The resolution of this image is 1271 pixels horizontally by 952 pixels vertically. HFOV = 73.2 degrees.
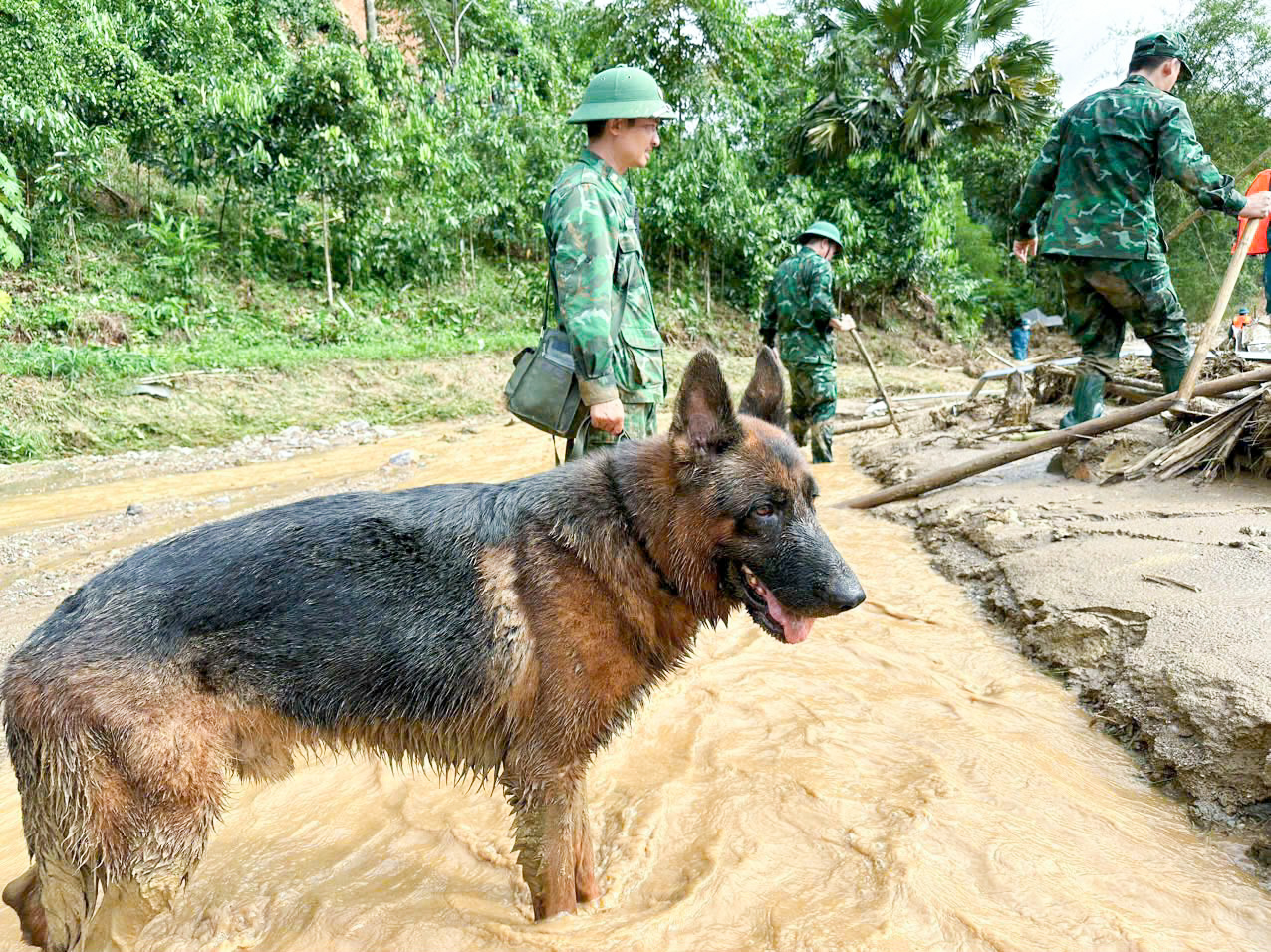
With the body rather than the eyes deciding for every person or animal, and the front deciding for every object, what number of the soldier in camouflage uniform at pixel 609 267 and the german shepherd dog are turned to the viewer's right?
2

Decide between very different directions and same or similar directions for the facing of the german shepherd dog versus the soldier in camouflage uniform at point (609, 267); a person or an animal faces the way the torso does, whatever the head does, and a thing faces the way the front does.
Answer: same or similar directions

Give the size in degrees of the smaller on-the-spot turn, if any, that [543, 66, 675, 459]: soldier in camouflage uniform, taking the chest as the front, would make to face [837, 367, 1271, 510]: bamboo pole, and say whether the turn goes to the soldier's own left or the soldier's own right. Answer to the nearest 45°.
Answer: approximately 45° to the soldier's own left

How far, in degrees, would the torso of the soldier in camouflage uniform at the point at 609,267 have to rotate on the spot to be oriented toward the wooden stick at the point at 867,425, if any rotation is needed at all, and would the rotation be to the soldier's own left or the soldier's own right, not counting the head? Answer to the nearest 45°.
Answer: approximately 45° to the soldier's own left

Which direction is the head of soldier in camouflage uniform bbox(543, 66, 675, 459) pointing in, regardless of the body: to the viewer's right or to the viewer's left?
to the viewer's right

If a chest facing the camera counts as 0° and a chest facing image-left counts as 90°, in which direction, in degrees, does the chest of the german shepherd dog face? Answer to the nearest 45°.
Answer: approximately 270°

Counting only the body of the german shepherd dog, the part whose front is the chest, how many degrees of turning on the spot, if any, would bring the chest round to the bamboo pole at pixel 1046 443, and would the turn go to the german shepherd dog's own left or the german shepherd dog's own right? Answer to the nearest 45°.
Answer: approximately 45° to the german shepherd dog's own left

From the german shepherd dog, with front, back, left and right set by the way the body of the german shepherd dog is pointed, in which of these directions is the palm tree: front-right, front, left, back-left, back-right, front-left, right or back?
front-left

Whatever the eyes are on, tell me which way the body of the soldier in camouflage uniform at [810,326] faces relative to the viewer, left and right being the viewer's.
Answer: facing away from the viewer and to the right of the viewer

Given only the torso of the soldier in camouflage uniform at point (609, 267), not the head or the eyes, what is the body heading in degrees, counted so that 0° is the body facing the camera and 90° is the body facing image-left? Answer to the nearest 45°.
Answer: approximately 270°

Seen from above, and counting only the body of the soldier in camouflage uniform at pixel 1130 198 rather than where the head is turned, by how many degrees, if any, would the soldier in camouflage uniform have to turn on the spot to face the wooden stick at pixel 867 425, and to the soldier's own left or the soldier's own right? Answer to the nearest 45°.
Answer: approximately 90° to the soldier's own left
